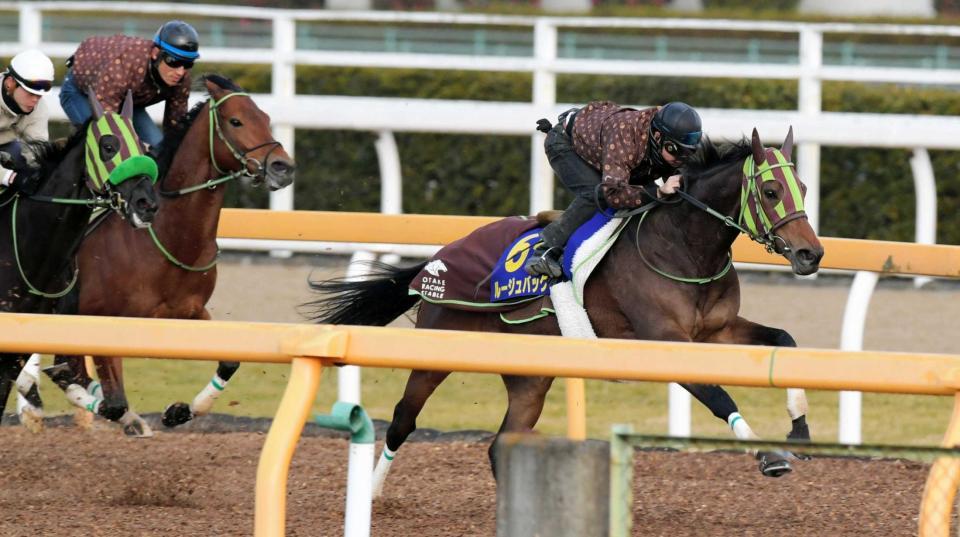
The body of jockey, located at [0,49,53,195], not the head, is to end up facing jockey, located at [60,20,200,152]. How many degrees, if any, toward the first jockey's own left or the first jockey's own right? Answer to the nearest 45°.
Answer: approximately 45° to the first jockey's own left

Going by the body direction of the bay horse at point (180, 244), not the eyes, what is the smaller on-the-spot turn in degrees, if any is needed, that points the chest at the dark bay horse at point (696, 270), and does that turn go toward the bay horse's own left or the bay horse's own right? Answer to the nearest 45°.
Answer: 0° — it already faces it

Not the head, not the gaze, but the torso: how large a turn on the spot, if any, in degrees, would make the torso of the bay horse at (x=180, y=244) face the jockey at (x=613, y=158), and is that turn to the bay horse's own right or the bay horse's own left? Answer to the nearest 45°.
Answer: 0° — it already faces them

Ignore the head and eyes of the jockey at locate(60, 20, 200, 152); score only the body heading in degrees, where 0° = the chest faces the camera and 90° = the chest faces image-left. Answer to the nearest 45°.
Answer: approximately 315°

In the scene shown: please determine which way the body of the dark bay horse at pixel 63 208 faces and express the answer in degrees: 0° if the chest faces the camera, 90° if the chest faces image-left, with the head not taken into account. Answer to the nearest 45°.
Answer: approximately 315°
